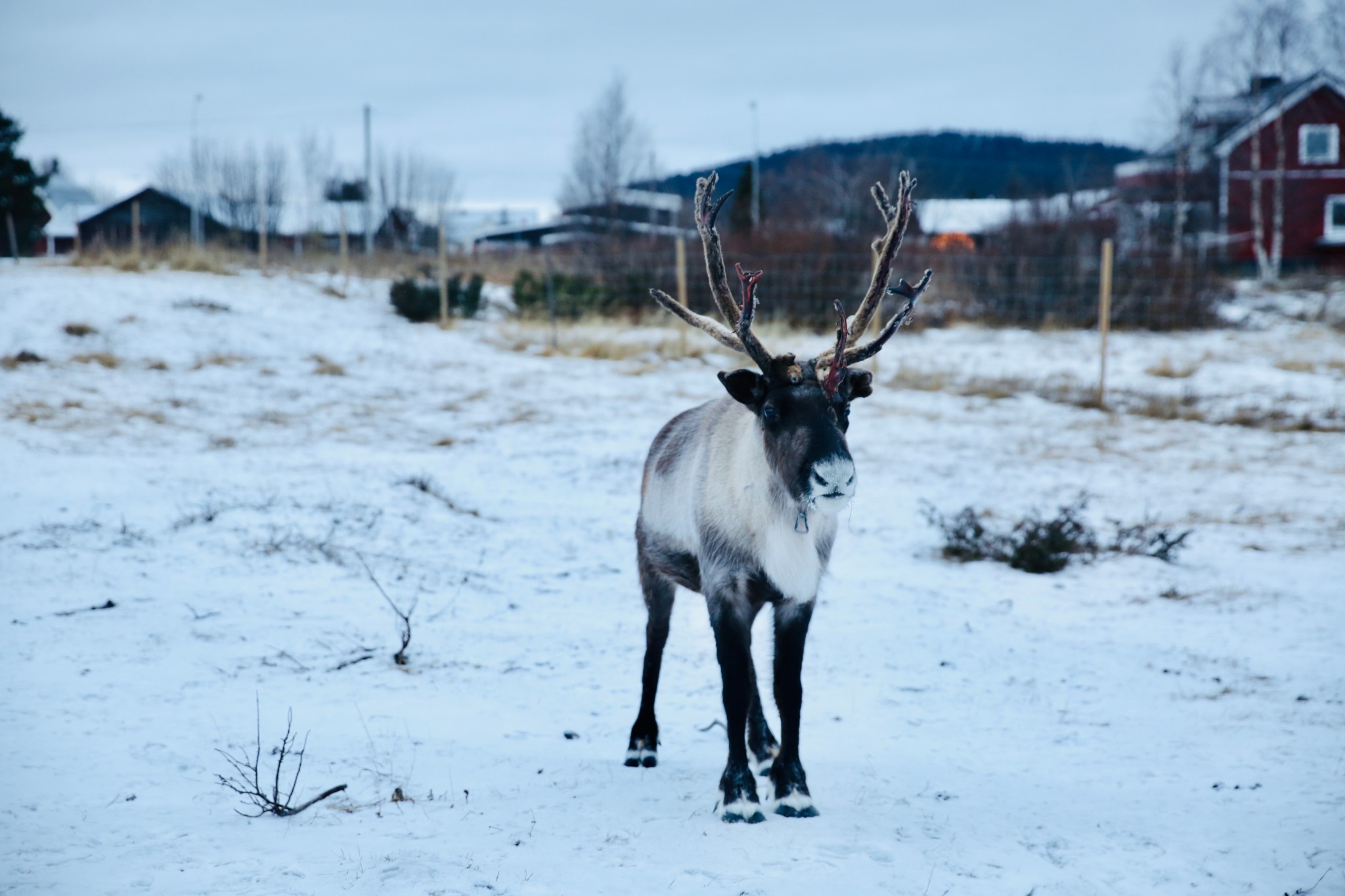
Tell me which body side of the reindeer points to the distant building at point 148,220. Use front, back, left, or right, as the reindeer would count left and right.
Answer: back

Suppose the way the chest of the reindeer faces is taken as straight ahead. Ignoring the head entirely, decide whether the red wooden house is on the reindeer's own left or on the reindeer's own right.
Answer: on the reindeer's own left

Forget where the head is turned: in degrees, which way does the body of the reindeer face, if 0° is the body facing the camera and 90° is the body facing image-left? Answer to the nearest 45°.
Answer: approximately 315°

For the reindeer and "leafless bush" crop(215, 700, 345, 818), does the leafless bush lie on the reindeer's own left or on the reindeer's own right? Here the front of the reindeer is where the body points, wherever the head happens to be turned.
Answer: on the reindeer's own right

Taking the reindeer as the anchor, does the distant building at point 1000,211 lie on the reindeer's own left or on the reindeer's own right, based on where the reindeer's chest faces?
on the reindeer's own left

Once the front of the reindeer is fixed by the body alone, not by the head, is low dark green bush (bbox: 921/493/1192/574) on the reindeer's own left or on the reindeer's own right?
on the reindeer's own left
